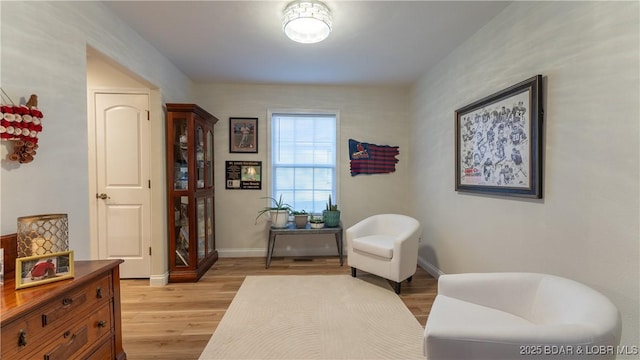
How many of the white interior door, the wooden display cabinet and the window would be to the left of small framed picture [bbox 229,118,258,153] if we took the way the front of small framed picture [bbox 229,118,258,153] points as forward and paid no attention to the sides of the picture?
1

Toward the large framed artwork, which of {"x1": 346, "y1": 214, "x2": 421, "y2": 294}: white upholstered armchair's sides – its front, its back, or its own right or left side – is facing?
left

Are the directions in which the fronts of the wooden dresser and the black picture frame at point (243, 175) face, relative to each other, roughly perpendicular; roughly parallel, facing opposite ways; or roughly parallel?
roughly perpendicular

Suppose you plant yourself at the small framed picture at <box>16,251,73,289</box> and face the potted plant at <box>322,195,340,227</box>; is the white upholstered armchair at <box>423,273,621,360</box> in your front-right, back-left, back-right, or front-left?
front-right

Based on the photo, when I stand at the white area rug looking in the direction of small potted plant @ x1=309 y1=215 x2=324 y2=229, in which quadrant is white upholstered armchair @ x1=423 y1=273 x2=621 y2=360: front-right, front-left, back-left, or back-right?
back-right

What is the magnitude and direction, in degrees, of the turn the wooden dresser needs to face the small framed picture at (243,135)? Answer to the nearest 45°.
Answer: approximately 90° to its left

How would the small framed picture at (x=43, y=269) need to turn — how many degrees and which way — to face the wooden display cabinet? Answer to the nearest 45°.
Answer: approximately 90° to its left

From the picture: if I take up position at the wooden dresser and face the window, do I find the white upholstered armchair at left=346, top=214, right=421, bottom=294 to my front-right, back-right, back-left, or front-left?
front-right

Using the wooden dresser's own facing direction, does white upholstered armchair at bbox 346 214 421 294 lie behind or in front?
in front

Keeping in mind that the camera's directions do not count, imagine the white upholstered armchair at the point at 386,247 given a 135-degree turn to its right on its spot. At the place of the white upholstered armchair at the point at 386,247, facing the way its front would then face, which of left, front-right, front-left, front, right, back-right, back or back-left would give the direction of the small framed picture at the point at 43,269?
back-left

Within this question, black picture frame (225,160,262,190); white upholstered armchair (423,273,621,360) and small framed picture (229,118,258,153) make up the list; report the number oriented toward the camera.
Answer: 2

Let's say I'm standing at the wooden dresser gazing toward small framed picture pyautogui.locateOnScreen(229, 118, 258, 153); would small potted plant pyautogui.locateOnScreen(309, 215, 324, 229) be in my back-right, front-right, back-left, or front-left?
front-right

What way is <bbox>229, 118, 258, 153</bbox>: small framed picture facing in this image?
toward the camera

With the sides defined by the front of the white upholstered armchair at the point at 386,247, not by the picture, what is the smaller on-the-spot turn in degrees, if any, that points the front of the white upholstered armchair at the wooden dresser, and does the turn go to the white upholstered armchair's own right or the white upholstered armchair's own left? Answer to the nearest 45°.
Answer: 0° — it already faces it

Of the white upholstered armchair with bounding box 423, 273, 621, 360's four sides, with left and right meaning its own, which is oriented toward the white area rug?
front

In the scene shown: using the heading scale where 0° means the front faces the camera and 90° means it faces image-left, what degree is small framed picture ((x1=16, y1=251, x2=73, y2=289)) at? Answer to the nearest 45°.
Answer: approximately 315°

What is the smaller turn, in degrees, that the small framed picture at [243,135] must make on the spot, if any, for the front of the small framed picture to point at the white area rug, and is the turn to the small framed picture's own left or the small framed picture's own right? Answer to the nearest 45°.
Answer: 0° — it already faces it
